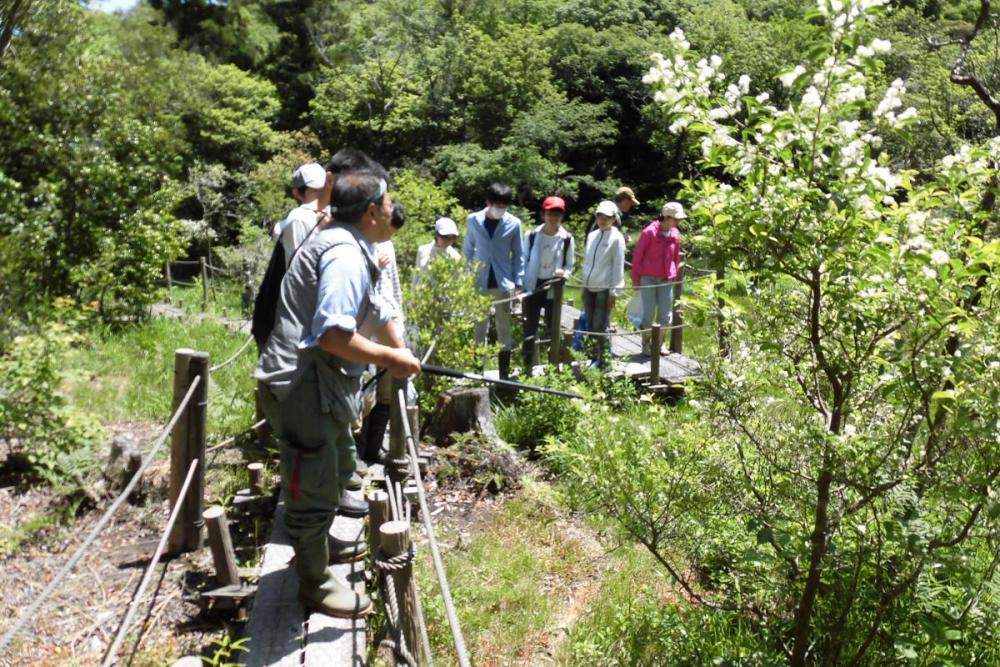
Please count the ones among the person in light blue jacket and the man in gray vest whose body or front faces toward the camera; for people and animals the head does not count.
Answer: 1

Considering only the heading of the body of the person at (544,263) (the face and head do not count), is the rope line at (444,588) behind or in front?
in front

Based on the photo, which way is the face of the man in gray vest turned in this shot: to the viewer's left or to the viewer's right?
to the viewer's right

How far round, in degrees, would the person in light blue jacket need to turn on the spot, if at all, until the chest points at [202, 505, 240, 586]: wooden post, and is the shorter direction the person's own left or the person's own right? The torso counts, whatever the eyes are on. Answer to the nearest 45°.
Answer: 0° — they already face it

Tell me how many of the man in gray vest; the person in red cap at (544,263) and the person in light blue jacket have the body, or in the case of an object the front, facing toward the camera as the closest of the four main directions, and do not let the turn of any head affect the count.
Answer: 2

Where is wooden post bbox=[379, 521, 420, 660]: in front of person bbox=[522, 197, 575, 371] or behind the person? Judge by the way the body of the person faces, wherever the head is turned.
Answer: in front

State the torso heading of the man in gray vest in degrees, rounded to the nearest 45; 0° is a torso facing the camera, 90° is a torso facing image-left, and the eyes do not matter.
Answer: approximately 270°

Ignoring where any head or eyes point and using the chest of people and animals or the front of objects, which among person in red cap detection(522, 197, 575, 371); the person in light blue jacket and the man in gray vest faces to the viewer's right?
the man in gray vest

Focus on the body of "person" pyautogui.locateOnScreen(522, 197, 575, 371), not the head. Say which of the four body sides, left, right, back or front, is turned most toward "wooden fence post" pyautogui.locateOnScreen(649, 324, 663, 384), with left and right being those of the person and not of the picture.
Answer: left

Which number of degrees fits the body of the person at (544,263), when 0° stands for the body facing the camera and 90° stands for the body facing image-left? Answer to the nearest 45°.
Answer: approximately 0°
